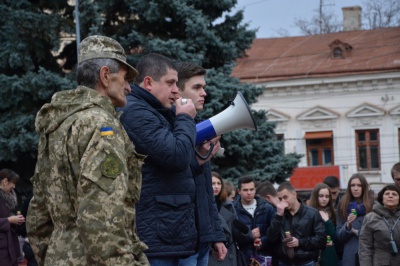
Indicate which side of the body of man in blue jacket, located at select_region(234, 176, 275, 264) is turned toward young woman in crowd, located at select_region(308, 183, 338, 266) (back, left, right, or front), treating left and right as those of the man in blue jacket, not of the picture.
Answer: left

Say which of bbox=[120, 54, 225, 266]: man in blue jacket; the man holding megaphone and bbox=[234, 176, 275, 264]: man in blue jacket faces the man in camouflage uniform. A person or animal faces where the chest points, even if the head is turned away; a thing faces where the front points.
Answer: bbox=[234, 176, 275, 264]: man in blue jacket

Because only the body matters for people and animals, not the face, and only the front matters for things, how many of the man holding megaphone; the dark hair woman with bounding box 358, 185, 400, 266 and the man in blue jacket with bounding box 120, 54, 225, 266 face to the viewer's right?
2

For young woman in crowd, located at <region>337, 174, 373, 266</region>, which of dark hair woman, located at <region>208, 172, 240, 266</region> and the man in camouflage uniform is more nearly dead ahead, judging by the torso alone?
the man in camouflage uniform

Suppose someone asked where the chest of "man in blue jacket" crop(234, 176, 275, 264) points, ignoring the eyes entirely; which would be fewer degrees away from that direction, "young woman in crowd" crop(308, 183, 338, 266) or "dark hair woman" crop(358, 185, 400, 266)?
the dark hair woman

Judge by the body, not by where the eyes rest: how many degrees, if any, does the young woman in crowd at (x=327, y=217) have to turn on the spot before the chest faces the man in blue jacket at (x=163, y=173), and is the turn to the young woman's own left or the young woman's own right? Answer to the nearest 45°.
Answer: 0° — they already face them

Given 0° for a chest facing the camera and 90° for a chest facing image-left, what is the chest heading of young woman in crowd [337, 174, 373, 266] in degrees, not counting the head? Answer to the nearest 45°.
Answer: approximately 0°

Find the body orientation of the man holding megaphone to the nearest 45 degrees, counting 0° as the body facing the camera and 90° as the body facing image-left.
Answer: approximately 270°

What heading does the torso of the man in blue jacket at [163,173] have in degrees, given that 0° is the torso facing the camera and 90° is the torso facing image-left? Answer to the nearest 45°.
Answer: approximately 270°

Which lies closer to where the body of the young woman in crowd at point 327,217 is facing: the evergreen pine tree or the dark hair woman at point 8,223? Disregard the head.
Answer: the dark hair woman
